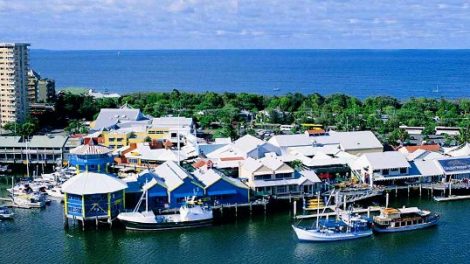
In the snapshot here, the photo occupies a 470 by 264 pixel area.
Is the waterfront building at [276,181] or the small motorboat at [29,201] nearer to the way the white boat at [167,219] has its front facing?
the small motorboat

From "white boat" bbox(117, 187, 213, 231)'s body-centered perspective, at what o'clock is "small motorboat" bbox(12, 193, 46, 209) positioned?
The small motorboat is roughly at 1 o'clock from the white boat.

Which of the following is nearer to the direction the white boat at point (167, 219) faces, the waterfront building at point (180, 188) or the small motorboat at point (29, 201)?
the small motorboat

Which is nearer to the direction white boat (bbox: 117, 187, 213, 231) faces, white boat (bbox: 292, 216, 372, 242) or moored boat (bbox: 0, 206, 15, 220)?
the moored boat

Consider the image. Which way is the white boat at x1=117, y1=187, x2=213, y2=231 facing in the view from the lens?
facing to the left of the viewer

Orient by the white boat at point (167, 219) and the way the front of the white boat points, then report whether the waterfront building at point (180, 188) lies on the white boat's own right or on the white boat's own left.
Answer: on the white boat's own right

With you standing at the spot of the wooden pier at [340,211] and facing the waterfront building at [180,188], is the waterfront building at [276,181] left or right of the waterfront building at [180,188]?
right
